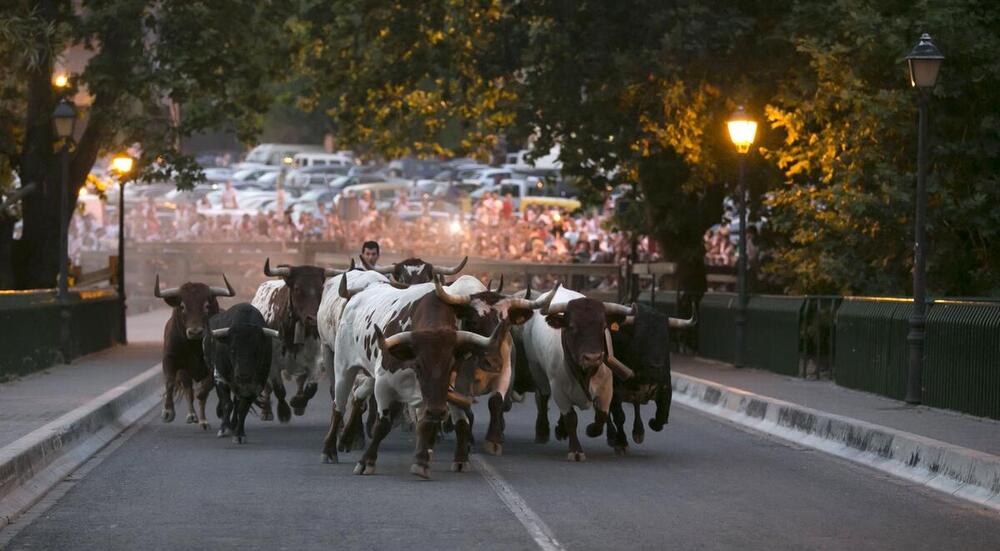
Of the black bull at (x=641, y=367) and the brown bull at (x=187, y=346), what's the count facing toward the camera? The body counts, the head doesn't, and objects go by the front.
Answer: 2

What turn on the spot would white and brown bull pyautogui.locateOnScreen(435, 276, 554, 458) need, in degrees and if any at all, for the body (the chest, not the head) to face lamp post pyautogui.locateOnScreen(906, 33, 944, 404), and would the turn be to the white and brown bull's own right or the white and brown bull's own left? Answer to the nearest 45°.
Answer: approximately 135° to the white and brown bull's own left

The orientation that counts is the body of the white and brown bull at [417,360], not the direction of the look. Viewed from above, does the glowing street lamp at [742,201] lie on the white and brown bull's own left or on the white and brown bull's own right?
on the white and brown bull's own left

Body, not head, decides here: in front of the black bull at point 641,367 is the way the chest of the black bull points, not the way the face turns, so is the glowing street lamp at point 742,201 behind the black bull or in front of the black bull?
behind

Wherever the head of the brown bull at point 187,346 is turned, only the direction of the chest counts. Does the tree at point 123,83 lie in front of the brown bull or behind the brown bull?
behind

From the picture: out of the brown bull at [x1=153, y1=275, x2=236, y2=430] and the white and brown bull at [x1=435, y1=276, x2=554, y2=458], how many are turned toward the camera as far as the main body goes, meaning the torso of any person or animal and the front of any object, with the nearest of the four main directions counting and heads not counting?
2

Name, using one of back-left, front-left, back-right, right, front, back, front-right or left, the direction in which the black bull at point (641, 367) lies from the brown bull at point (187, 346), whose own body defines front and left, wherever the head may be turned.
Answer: front-left

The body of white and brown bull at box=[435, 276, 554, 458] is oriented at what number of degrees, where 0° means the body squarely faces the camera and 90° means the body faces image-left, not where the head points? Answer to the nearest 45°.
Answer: approximately 0°

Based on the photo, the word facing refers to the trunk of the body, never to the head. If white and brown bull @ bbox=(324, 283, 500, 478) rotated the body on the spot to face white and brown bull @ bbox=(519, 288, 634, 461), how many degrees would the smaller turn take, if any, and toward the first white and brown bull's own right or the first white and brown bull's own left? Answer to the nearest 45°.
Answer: approximately 90° to the first white and brown bull's own left
